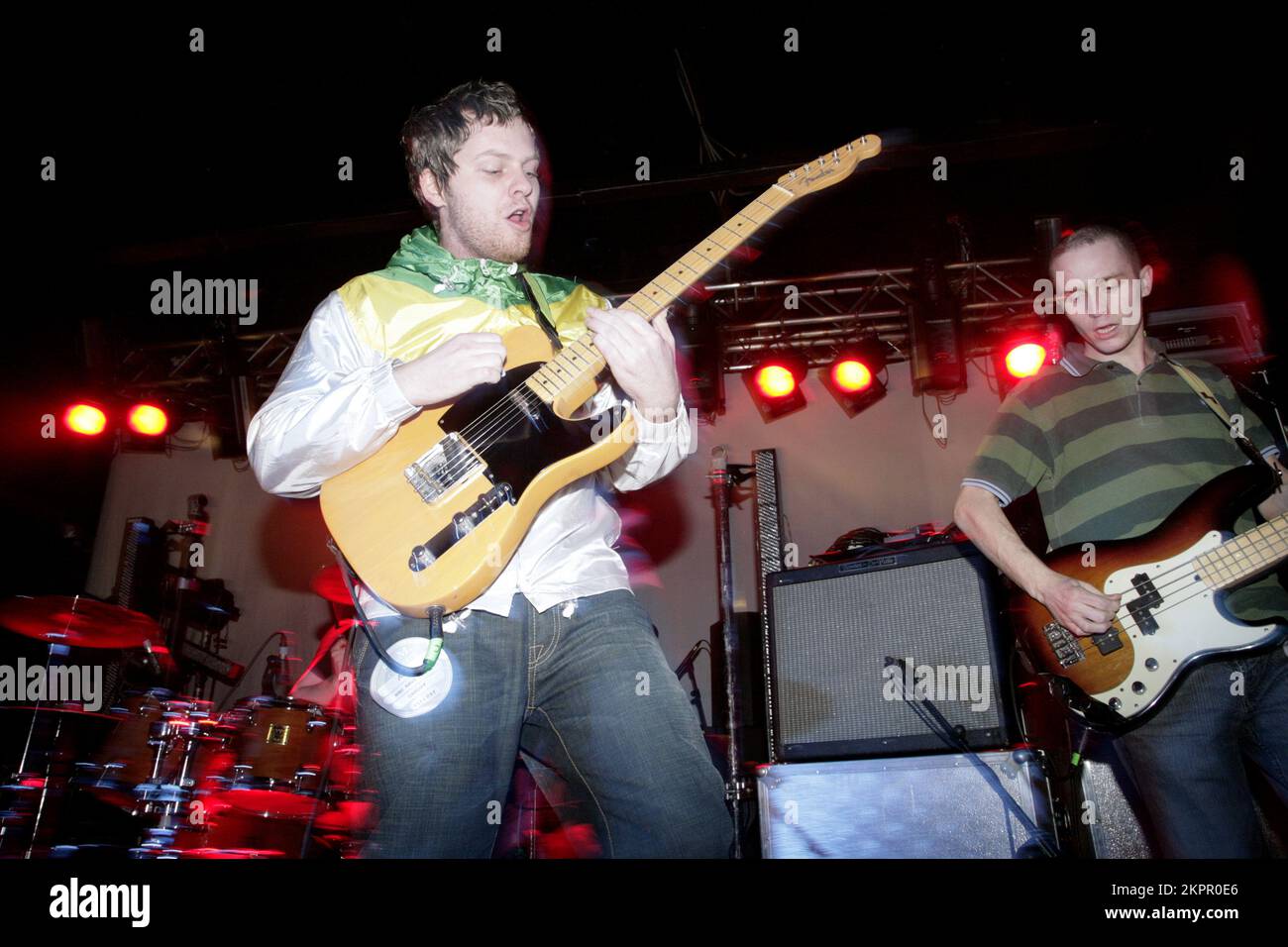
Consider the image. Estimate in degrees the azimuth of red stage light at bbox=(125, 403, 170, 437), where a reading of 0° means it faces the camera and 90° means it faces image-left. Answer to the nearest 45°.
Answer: approximately 0°

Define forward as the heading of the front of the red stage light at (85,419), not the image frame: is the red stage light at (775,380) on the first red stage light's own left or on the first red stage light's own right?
on the first red stage light's own left

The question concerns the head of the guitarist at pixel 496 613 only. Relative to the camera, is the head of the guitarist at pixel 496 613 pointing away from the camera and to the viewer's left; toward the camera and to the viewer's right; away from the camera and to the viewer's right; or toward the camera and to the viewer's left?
toward the camera and to the viewer's right

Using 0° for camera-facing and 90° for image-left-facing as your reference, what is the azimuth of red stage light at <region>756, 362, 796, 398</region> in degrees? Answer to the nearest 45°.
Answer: approximately 0°

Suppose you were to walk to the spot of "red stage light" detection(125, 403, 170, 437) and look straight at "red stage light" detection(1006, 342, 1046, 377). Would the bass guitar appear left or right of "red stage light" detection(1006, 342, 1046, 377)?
right

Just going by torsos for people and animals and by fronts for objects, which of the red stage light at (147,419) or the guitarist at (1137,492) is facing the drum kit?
the red stage light
